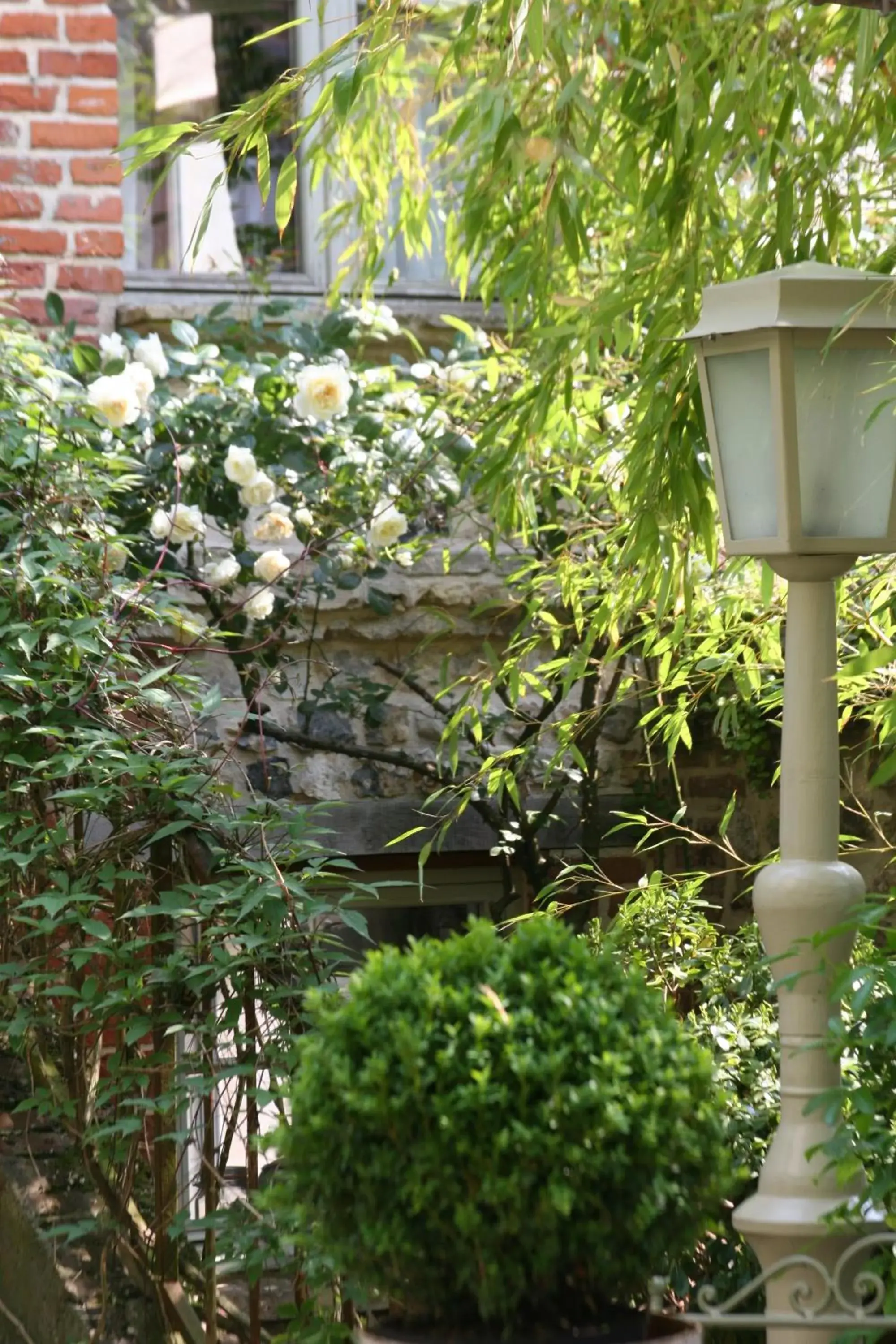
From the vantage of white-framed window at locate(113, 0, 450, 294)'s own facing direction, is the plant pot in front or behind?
in front

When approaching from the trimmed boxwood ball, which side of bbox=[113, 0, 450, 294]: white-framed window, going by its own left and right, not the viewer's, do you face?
front

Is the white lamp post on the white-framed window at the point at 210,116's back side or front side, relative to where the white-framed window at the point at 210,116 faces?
on the front side

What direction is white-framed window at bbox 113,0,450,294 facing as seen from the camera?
toward the camera
